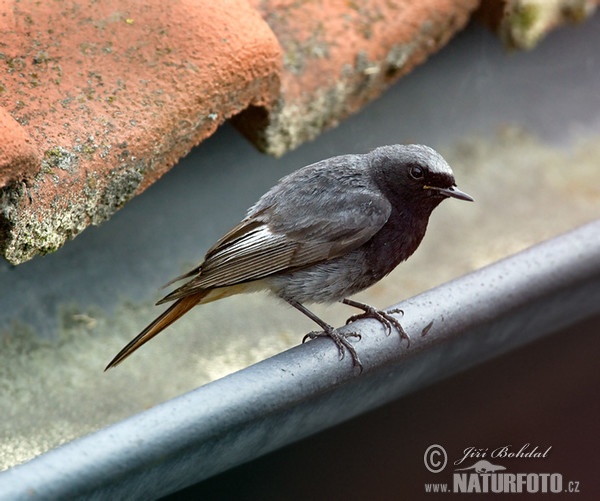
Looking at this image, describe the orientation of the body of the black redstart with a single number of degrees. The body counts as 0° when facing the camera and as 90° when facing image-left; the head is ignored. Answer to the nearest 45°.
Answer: approximately 270°
